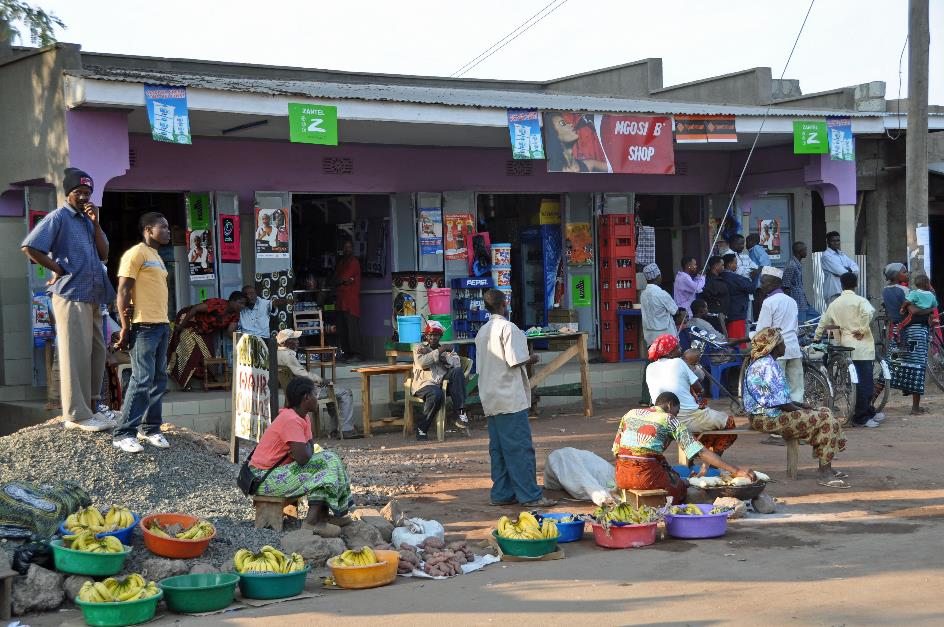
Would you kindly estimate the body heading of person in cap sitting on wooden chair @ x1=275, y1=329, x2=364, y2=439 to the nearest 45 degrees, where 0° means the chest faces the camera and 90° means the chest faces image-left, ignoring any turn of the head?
approximately 270°

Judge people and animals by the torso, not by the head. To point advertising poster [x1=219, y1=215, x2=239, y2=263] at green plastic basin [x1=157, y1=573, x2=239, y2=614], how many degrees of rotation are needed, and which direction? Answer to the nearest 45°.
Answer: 0° — it already faces it

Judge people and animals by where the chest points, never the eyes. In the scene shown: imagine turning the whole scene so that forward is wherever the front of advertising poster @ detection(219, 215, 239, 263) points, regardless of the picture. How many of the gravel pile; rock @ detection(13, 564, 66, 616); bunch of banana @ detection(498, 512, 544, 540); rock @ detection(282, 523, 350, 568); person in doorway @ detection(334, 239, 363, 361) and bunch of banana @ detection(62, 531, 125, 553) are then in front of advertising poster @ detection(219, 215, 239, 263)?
5

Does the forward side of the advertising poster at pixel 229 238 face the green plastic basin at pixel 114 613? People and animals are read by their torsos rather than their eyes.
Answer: yes

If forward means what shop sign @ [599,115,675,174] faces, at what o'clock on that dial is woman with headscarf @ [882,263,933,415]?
The woman with headscarf is roughly at 9 o'clock from the shop sign.

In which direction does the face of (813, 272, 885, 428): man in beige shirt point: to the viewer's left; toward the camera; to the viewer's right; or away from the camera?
away from the camera

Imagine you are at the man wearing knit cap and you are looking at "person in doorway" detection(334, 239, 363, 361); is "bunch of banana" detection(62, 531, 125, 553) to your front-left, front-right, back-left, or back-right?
back-right

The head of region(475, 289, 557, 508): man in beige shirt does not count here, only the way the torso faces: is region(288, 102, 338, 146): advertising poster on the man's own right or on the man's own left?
on the man's own left

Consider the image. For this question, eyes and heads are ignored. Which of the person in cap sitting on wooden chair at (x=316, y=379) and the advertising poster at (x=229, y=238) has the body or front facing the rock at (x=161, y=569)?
the advertising poster

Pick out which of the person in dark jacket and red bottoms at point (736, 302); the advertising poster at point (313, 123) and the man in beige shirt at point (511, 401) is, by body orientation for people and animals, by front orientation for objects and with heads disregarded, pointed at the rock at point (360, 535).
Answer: the advertising poster
